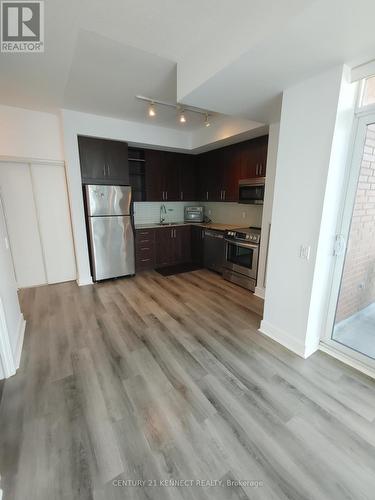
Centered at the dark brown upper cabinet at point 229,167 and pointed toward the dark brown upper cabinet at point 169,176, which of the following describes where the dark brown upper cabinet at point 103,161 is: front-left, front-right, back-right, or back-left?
front-left

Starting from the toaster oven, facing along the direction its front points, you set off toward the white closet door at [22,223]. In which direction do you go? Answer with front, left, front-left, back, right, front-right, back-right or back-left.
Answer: front-right

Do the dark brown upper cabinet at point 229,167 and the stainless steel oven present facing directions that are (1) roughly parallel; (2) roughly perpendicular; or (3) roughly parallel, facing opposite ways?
roughly parallel

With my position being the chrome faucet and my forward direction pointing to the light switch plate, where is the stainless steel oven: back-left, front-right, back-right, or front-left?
front-left

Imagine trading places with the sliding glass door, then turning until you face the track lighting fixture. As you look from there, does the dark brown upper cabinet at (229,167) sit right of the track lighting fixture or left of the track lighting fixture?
right

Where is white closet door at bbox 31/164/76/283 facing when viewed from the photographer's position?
facing the viewer

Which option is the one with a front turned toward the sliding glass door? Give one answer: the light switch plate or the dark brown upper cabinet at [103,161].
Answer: the dark brown upper cabinet

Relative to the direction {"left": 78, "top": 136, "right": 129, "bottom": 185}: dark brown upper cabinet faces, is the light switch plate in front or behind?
in front

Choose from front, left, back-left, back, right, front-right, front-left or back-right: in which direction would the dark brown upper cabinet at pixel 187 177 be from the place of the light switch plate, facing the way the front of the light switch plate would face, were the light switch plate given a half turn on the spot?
left

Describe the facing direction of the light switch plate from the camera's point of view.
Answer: facing the viewer and to the left of the viewer

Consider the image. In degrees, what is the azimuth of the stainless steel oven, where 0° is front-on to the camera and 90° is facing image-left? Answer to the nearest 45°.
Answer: approximately 45°

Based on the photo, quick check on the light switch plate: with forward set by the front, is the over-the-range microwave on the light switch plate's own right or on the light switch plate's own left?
on the light switch plate's own right

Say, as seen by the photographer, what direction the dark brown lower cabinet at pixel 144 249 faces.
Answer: facing the viewer and to the right of the viewer

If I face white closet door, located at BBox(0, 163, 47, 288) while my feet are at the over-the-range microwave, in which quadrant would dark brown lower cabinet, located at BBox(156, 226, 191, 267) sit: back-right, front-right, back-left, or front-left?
front-right
